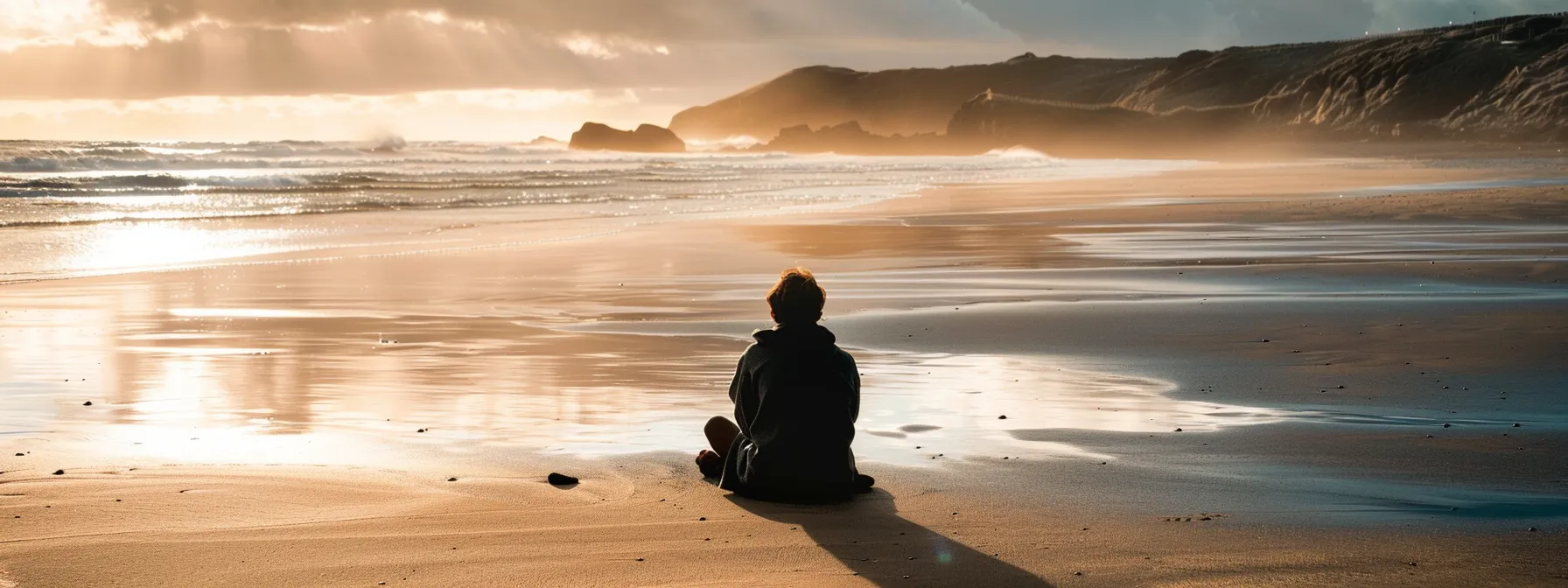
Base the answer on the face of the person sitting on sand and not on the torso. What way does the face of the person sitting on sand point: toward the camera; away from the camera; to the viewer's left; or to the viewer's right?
away from the camera

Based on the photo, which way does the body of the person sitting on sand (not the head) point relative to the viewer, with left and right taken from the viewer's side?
facing away from the viewer
